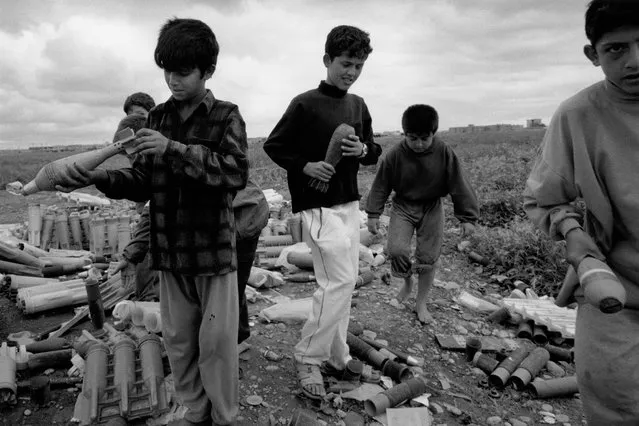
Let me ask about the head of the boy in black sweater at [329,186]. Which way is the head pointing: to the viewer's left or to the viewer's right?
to the viewer's right

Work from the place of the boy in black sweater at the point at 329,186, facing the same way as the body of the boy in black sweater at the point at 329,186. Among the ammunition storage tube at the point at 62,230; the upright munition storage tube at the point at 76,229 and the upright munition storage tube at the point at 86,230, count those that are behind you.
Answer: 3

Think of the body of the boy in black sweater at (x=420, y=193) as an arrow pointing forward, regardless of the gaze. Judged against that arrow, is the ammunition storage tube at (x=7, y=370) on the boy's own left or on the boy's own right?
on the boy's own right

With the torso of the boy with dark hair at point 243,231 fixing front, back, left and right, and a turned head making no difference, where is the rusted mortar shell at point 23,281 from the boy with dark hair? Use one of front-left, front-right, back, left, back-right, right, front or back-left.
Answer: front-right

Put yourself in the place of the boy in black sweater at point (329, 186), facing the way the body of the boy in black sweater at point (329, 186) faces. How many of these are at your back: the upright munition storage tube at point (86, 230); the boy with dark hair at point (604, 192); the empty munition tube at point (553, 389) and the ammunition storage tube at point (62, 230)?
2

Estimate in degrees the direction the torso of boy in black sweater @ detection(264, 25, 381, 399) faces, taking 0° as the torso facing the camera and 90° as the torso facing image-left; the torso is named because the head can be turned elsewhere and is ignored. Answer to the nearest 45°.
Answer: approximately 315°
